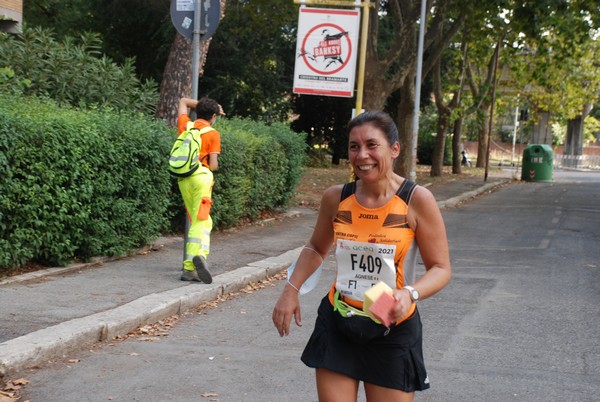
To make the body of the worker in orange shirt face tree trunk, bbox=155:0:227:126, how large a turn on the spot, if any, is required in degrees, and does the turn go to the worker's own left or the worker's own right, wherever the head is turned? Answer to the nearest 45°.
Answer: approximately 45° to the worker's own left

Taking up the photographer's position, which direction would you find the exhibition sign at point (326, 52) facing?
facing the viewer

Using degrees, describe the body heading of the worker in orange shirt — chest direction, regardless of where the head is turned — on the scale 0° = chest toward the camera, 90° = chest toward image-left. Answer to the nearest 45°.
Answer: approximately 225°

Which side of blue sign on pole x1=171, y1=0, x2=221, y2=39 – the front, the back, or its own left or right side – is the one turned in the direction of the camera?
back

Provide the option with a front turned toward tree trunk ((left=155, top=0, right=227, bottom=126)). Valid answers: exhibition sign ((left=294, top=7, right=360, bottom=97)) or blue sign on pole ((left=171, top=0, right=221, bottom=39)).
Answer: the blue sign on pole

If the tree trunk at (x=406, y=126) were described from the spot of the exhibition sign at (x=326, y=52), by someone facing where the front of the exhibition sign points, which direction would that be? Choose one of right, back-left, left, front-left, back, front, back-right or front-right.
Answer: back

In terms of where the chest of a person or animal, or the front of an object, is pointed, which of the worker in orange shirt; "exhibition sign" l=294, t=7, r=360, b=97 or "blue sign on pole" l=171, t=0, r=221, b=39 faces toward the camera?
the exhibition sign

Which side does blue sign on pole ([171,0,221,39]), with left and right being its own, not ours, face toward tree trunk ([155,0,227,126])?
front
